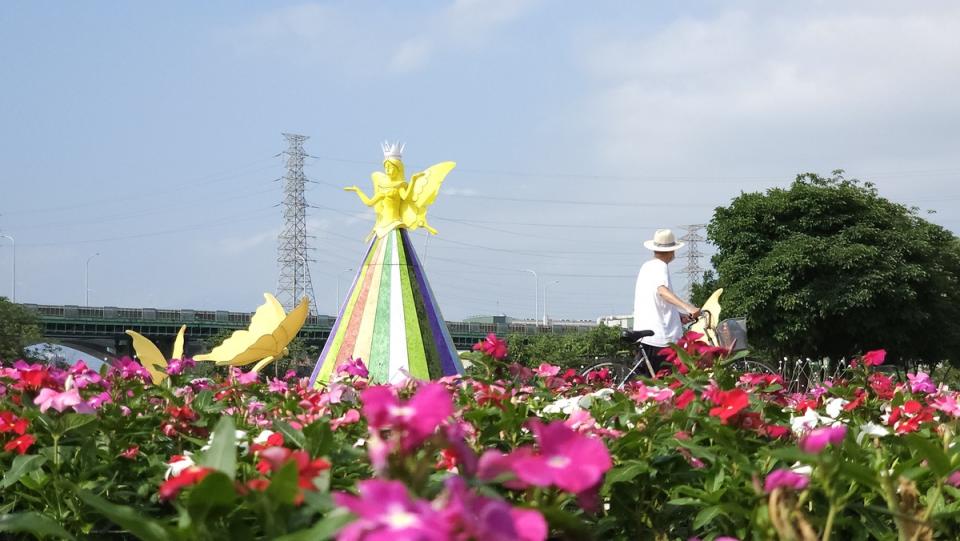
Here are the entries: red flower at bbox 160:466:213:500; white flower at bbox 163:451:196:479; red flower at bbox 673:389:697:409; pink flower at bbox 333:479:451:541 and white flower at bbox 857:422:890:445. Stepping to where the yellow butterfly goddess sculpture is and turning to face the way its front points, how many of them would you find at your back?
0

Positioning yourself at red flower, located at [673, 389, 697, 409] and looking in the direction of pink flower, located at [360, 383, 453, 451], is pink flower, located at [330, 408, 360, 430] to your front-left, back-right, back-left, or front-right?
front-right

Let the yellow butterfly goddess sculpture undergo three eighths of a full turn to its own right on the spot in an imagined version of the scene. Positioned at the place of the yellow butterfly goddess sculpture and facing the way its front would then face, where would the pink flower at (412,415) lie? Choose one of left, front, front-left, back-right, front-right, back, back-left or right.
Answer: back

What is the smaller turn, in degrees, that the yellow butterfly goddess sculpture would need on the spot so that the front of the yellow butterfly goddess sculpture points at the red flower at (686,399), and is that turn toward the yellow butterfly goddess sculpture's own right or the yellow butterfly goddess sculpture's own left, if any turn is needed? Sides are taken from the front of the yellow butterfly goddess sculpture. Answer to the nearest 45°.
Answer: approximately 45° to the yellow butterfly goddess sculpture's own left

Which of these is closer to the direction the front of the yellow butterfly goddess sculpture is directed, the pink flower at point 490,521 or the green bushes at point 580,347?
the pink flower

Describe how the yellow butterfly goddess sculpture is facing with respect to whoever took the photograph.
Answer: facing the viewer and to the left of the viewer

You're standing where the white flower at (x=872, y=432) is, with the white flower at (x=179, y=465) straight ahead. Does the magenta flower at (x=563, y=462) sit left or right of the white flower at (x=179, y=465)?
left

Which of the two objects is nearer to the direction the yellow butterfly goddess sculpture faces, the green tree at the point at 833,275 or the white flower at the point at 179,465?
the white flower

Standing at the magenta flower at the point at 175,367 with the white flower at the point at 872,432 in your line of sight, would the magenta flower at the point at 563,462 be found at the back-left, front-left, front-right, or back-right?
front-right

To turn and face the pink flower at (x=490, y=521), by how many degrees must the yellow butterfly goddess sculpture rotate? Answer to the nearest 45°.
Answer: approximately 45° to its left

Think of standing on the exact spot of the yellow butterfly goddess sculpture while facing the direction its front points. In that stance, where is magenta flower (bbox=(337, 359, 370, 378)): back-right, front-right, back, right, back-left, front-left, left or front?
front-left

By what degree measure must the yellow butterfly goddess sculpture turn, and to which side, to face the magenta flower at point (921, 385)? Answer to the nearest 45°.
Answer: approximately 45° to its left

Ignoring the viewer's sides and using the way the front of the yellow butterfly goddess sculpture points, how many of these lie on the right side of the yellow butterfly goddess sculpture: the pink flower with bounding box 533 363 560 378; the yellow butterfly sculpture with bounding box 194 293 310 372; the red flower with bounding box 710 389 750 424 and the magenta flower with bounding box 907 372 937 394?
1

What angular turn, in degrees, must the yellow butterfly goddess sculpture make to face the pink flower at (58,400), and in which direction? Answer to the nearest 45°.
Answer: approximately 45° to its left

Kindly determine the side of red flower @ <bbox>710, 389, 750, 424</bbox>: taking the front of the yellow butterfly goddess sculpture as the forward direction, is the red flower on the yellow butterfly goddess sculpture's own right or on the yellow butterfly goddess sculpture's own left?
on the yellow butterfly goddess sculpture's own left

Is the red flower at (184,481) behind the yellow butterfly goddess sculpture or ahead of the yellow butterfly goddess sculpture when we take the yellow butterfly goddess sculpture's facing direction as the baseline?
ahead

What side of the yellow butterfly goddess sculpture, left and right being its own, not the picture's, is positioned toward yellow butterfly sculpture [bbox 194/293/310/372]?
right
